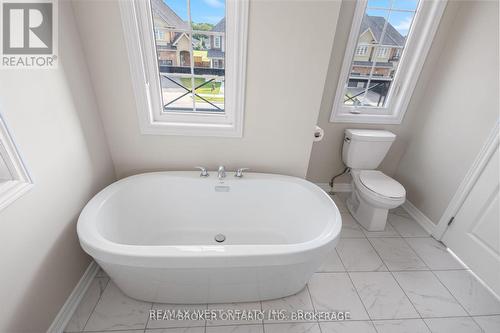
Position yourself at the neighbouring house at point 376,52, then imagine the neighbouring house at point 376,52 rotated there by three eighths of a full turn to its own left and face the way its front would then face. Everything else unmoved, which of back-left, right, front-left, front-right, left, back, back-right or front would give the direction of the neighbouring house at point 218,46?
back

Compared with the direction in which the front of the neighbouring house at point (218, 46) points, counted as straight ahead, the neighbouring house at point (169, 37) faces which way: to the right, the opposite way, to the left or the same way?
the same way

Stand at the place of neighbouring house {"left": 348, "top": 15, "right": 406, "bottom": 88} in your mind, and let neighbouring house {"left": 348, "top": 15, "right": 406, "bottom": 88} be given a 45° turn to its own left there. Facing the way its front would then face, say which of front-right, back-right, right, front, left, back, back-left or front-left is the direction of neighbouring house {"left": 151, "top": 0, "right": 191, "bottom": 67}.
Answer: right

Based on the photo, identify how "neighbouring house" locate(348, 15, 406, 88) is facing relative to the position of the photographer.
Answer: facing the viewer

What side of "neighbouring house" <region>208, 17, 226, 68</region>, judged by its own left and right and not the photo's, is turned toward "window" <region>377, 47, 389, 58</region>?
left

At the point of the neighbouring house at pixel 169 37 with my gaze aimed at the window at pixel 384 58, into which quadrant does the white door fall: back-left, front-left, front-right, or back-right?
front-right

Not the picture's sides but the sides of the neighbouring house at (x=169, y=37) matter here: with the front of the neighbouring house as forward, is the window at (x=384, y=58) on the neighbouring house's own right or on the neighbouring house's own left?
on the neighbouring house's own left

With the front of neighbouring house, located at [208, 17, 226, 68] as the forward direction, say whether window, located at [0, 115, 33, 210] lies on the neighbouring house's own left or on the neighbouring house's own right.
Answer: on the neighbouring house's own right

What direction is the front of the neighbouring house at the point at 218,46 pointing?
toward the camera

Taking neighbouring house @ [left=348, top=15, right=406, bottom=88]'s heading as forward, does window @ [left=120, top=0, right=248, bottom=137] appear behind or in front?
in front

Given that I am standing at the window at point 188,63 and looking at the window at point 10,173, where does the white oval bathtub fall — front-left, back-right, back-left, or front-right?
front-left

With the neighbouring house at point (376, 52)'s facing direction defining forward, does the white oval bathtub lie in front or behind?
in front
